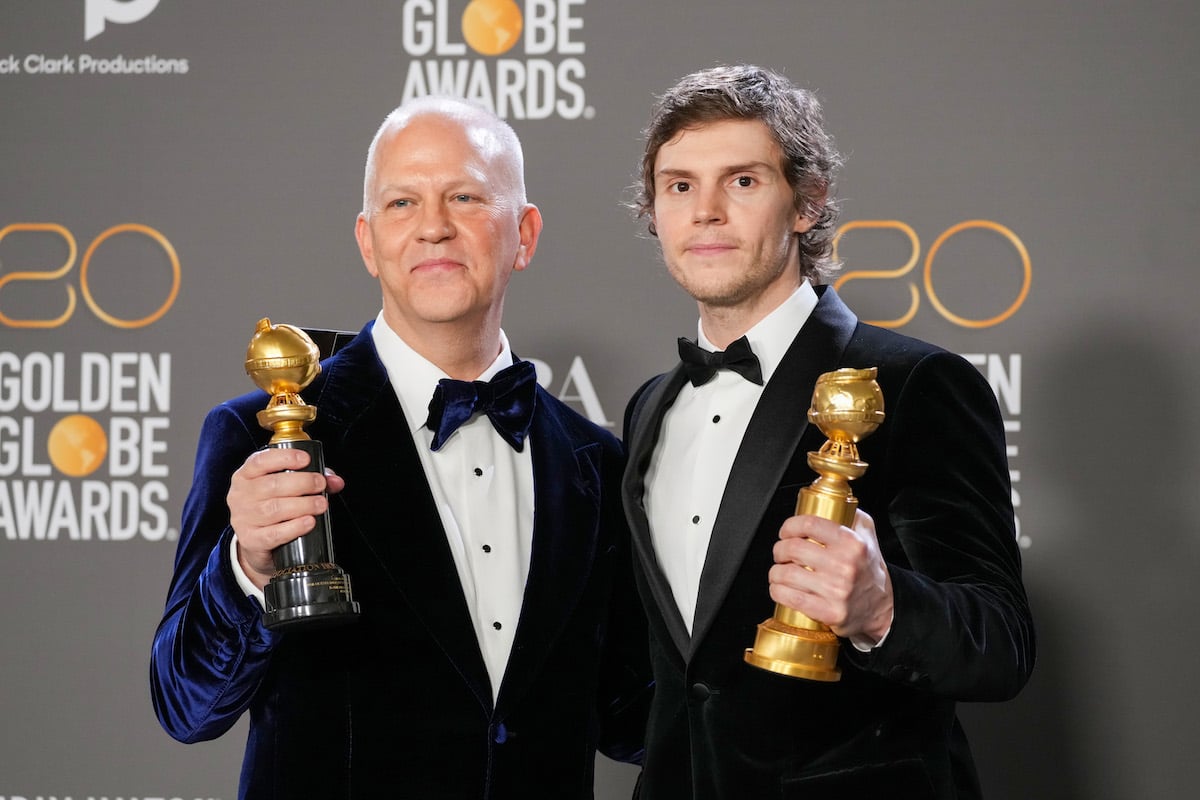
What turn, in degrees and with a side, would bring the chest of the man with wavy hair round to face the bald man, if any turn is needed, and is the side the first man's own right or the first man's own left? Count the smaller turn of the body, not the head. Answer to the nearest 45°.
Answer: approximately 45° to the first man's own right

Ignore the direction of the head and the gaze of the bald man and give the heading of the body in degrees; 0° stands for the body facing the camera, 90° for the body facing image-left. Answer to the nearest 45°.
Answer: approximately 315°

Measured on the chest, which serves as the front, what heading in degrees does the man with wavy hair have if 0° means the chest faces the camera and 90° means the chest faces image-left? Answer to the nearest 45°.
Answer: approximately 45°
